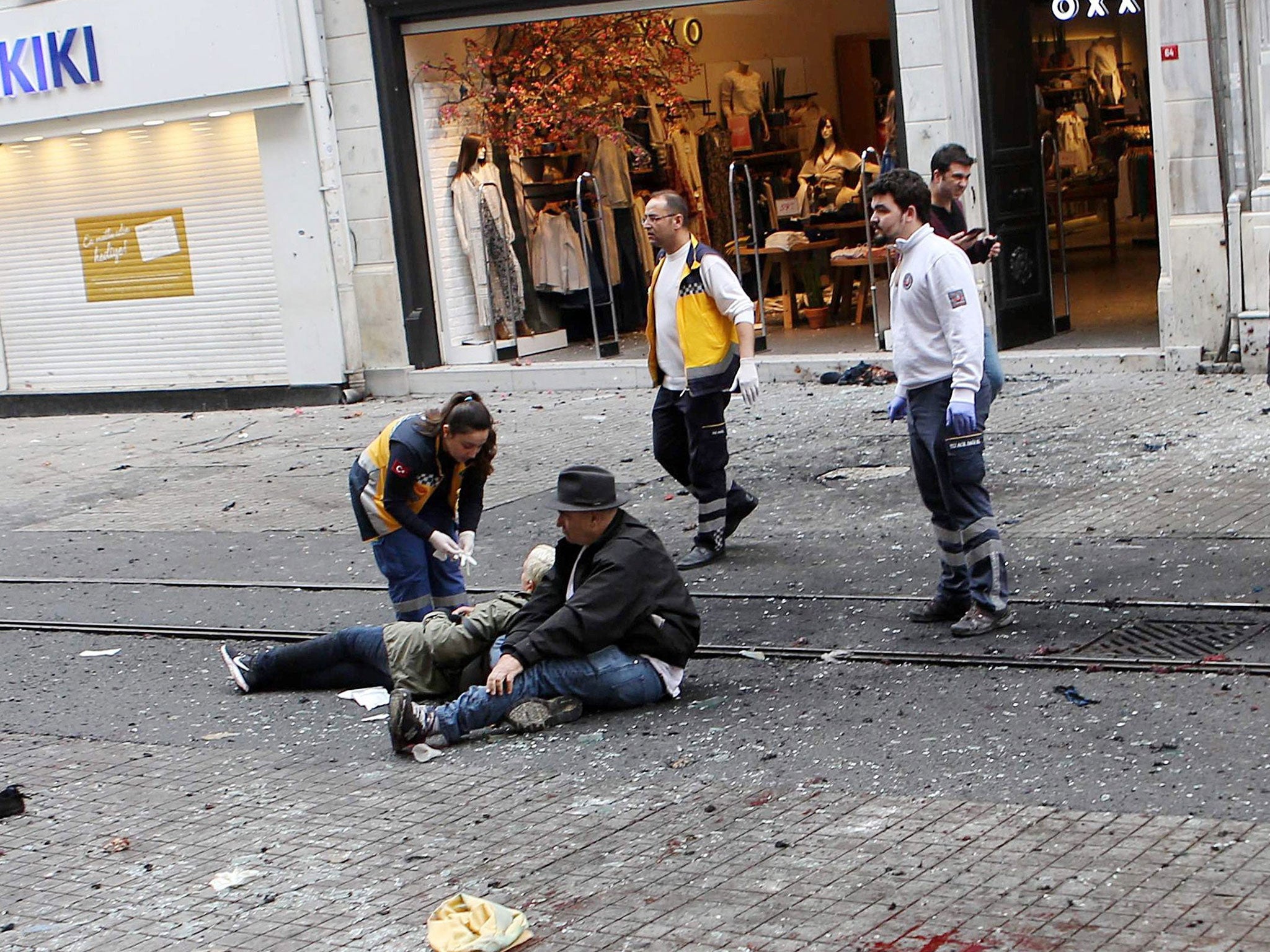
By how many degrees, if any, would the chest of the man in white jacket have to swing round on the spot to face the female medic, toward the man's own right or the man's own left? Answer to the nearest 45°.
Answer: approximately 45° to the man's own right

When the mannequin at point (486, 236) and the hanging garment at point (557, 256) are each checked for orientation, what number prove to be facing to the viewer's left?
0

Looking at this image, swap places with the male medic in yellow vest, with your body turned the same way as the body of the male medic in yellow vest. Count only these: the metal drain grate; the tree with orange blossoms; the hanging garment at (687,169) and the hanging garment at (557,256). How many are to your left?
1

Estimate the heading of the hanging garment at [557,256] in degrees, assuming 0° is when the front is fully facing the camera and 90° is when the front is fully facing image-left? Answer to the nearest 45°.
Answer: approximately 0°

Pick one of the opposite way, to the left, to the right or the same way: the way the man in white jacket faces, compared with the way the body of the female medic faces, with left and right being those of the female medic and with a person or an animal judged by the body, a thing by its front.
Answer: to the right

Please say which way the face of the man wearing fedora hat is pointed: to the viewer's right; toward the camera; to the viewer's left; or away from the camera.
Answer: to the viewer's left

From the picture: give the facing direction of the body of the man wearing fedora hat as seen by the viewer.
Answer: to the viewer's left

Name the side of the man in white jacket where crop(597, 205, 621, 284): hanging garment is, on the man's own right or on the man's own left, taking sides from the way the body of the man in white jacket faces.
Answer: on the man's own right

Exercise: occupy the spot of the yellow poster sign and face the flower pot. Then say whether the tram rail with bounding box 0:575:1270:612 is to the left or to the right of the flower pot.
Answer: right

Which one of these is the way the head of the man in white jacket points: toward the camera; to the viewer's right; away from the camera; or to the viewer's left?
to the viewer's left

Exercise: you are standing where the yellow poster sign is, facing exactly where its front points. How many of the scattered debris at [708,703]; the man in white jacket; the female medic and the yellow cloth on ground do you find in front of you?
4
